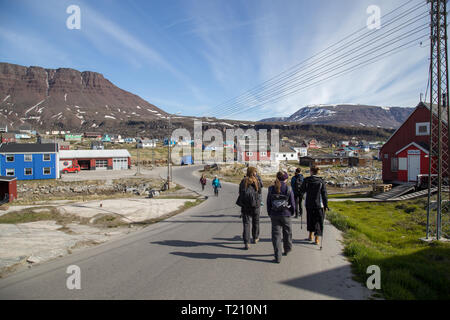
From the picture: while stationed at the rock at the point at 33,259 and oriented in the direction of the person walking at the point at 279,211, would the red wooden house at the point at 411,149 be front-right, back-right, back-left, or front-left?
front-left

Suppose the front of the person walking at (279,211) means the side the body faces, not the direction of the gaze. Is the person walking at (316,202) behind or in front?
in front

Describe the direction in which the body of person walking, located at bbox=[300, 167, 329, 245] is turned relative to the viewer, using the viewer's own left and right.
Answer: facing away from the viewer

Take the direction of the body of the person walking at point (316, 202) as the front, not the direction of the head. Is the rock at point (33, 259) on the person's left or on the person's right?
on the person's left

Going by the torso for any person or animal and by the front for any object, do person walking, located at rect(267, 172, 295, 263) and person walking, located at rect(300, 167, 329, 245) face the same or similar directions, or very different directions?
same or similar directions

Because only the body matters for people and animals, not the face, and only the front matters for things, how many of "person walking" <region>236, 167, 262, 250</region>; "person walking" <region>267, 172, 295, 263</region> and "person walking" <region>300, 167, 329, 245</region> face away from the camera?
3

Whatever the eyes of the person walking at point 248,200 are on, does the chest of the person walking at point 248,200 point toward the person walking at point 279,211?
no

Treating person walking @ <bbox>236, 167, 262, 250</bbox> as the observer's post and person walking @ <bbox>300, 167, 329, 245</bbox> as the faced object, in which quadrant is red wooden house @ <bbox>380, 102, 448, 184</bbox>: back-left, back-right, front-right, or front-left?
front-left

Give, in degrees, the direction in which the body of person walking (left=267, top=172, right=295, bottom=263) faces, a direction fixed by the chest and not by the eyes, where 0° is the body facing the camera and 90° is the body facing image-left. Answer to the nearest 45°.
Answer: approximately 180°

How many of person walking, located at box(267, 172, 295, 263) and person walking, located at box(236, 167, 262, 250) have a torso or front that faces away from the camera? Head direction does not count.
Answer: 2

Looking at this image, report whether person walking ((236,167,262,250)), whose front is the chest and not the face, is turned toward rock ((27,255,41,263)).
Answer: no

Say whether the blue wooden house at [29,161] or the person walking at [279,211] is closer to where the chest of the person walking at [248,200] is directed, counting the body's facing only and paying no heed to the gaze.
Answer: the blue wooden house

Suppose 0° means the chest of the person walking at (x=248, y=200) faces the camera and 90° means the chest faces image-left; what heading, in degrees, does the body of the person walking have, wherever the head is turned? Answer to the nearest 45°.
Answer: approximately 180°

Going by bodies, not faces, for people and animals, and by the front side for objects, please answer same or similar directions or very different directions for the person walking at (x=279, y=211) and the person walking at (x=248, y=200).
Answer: same or similar directions

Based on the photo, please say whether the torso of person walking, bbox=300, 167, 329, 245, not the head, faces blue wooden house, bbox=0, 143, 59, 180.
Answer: no

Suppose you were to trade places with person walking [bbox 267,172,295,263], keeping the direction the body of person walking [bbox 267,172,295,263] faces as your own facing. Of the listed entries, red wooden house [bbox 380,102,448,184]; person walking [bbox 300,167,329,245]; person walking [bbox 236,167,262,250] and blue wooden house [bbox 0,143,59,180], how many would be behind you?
0
